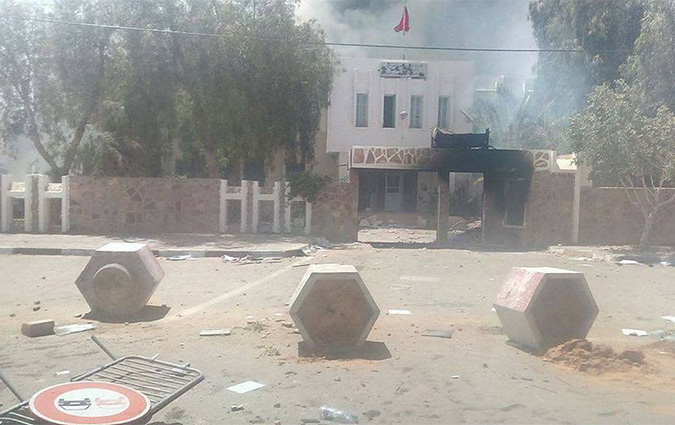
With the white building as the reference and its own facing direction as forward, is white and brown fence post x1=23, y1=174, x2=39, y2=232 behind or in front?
in front

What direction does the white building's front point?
toward the camera

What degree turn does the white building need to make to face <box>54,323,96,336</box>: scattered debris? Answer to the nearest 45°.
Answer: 0° — it already faces it

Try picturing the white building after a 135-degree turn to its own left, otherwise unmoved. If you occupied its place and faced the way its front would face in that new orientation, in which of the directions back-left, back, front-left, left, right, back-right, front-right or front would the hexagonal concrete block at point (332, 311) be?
back-right

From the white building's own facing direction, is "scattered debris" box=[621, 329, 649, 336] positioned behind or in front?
in front

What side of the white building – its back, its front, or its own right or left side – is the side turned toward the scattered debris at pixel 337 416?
front

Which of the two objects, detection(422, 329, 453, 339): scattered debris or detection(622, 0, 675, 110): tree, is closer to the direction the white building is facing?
the scattered debris

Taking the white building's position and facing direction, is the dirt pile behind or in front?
in front

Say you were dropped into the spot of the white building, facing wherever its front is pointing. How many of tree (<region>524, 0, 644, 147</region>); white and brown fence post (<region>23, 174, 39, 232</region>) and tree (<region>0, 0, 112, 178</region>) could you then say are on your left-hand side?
1

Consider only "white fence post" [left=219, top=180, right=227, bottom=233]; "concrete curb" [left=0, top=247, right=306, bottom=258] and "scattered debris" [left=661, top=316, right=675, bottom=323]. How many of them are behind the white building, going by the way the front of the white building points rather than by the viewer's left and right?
0

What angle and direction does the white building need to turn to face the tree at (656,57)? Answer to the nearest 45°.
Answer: approximately 45° to its left

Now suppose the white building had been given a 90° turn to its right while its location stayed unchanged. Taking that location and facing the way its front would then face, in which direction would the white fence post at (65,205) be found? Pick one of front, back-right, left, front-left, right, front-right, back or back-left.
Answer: front-left

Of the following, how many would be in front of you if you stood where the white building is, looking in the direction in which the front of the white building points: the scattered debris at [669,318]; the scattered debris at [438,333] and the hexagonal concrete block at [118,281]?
3

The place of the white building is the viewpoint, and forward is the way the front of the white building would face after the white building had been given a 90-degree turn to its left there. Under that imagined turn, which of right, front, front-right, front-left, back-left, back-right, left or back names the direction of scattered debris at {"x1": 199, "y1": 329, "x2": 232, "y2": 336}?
right

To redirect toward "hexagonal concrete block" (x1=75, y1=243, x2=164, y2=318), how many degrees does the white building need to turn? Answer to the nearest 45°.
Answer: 0° — it already faces it

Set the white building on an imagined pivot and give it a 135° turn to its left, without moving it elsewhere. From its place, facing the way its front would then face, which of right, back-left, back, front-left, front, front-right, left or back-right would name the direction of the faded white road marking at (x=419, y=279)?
back-right
